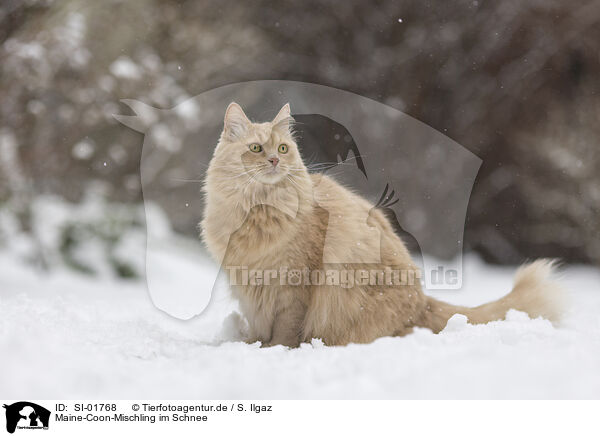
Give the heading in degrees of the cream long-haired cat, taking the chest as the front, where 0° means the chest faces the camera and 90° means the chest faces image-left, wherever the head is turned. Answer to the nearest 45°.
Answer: approximately 45°
